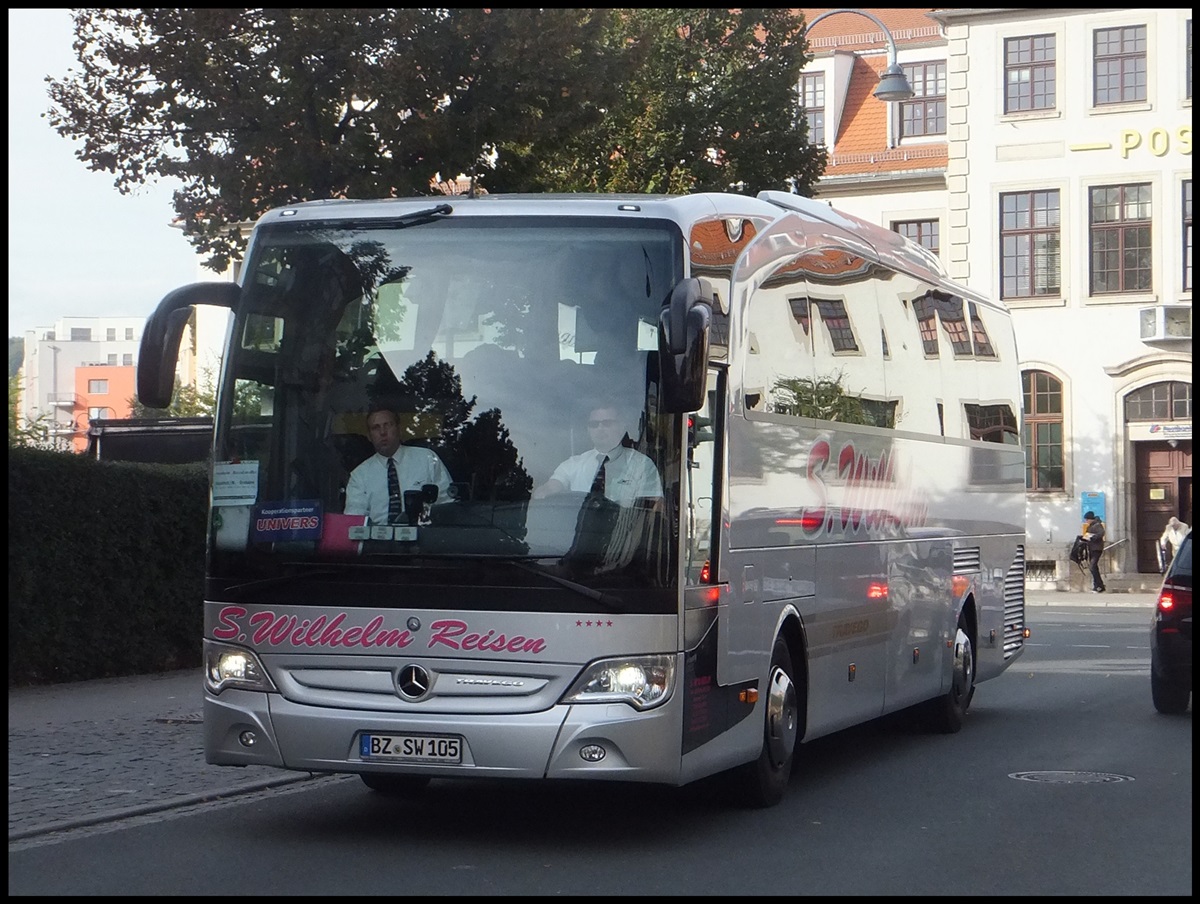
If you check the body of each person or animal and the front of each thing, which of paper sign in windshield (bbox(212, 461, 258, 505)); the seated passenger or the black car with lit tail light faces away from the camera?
the black car with lit tail light

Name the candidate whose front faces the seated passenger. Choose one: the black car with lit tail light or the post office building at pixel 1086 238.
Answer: the post office building

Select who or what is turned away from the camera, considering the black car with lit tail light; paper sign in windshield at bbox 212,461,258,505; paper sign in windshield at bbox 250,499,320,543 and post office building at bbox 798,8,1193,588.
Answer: the black car with lit tail light

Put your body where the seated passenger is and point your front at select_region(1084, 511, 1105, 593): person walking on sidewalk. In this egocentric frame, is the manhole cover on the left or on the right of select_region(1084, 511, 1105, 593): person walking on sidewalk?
right

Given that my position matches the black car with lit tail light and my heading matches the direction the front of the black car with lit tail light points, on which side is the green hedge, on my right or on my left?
on my left

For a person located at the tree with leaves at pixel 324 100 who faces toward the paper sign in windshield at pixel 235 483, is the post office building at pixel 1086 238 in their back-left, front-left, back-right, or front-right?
back-left

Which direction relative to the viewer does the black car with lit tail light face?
away from the camera

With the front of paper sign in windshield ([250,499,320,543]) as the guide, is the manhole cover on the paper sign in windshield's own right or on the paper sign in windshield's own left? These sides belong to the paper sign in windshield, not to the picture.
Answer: on the paper sign in windshield's own left

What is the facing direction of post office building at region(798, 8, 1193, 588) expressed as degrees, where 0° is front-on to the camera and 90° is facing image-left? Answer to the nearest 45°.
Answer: approximately 0°

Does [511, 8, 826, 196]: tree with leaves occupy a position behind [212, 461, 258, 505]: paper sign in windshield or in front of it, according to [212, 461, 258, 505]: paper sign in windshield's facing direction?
behind

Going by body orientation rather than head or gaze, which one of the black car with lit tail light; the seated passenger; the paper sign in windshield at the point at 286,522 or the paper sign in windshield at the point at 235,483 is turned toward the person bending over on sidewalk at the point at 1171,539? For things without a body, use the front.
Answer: the black car with lit tail light
